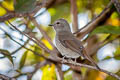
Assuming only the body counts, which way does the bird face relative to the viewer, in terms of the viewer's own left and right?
facing to the left of the viewer
